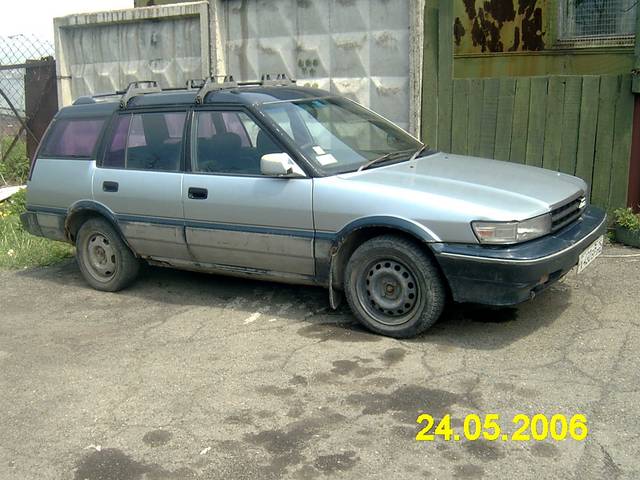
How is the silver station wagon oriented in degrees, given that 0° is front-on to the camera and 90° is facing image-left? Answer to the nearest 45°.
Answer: approximately 315°

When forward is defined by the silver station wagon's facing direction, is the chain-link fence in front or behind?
behind
